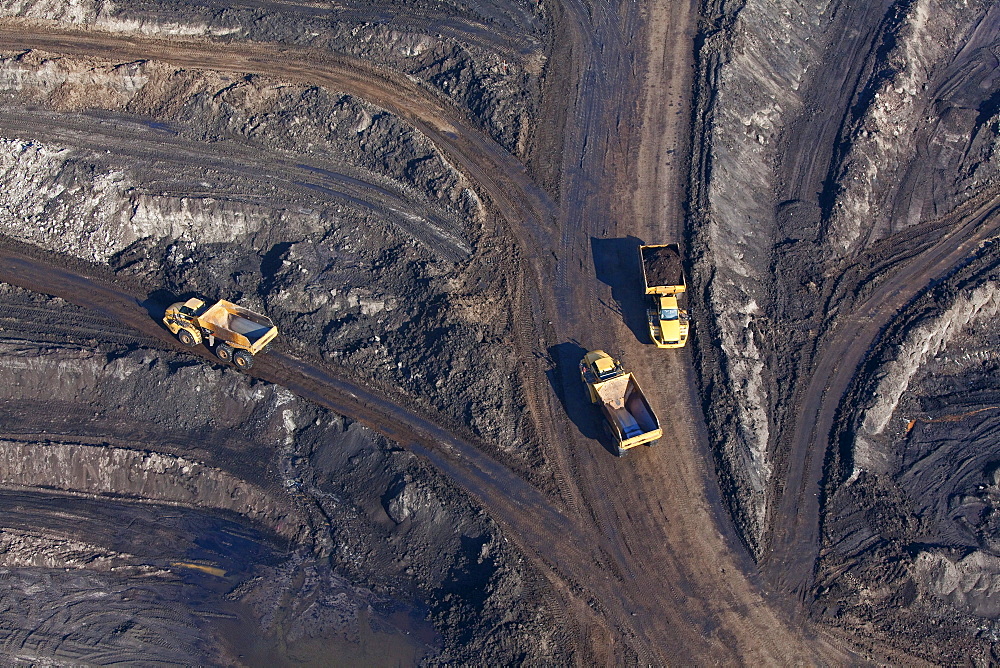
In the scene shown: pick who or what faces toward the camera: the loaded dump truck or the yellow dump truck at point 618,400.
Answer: the loaded dump truck

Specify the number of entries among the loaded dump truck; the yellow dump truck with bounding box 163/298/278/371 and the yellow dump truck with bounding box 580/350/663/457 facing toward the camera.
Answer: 1

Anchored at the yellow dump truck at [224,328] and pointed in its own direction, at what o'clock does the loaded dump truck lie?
The loaded dump truck is roughly at 5 o'clock from the yellow dump truck.

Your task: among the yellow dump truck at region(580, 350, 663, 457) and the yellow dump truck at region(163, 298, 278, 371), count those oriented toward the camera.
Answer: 0

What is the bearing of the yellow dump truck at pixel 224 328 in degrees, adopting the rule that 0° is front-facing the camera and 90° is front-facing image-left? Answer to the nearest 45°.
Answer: approximately 135°

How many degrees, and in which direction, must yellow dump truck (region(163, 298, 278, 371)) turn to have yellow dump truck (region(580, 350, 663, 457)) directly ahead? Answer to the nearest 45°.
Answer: approximately 135° to its right

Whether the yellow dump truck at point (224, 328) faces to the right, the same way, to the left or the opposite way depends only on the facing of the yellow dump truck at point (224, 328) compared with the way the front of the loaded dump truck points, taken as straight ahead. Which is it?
to the right

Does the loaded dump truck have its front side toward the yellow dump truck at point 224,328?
no

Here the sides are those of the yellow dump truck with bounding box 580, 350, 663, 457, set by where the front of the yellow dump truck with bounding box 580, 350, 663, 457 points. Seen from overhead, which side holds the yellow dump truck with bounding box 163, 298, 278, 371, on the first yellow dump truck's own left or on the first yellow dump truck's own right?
on the first yellow dump truck's own left

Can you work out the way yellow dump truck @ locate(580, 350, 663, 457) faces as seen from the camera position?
facing away from the viewer and to the left of the viewer

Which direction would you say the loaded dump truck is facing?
toward the camera

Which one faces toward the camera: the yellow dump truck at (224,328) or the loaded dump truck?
the loaded dump truck
